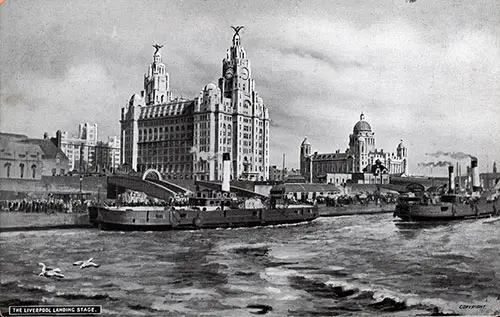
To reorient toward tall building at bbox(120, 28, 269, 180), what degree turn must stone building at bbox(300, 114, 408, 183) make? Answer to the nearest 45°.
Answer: approximately 90° to its right
